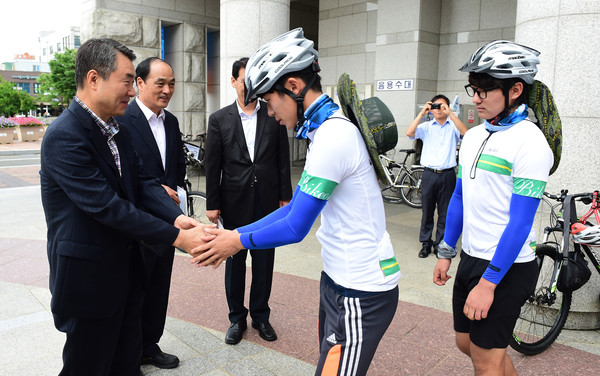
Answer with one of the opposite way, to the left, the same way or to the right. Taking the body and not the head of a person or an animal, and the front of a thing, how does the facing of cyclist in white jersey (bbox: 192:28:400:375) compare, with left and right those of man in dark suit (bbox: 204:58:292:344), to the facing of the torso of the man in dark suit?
to the right

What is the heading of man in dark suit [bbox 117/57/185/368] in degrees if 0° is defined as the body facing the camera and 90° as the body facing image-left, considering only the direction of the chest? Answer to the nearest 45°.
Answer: approximately 315°

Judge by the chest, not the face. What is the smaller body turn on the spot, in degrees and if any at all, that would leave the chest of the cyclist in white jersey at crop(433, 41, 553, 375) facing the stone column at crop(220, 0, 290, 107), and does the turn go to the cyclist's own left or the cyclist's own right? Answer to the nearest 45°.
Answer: approximately 90° to the cyclist's own right

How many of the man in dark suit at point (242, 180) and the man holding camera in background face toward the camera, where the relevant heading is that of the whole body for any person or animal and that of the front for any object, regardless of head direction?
2

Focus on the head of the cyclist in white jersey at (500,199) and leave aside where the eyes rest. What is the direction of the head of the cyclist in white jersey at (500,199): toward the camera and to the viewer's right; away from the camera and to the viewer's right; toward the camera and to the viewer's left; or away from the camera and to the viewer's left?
toward the camera and to the viewer's left

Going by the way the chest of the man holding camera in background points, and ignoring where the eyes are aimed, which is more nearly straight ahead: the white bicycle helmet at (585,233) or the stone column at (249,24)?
the white bicycle helmet

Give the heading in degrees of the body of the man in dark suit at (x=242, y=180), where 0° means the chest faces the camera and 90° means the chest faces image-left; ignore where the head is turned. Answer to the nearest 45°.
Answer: approximately 0°

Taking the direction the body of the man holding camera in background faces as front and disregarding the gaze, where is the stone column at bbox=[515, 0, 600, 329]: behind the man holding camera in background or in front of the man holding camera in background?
in front

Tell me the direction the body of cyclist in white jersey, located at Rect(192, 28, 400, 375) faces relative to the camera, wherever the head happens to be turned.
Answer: to the viewer's left
